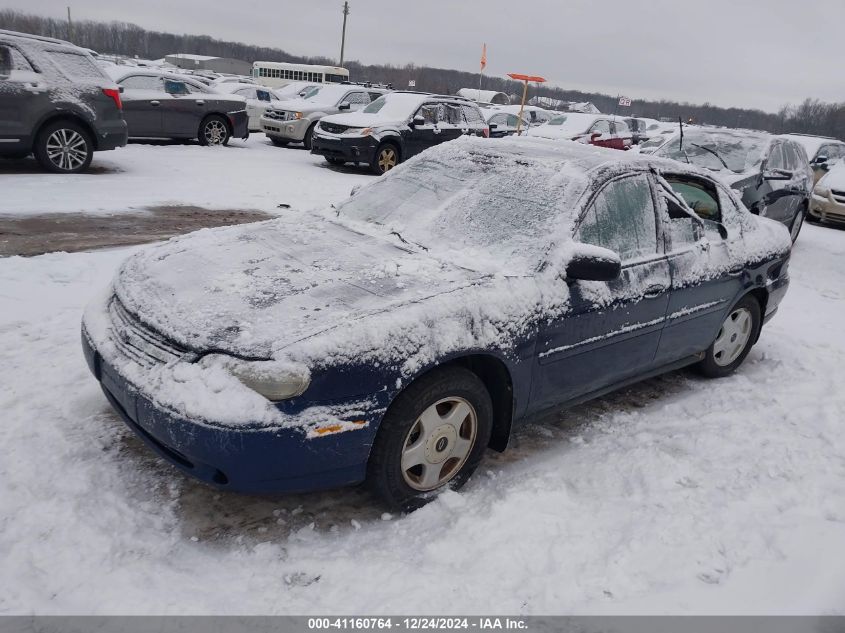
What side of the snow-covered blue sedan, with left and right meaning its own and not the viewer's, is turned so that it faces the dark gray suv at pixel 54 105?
right

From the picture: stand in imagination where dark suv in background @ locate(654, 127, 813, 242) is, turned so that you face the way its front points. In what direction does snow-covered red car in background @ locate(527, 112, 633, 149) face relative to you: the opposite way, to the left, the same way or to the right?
the same way

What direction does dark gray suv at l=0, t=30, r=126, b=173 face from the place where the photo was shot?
facing to the left of the viewer

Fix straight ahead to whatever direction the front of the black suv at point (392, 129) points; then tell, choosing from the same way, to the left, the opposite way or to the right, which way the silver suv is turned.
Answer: the same way

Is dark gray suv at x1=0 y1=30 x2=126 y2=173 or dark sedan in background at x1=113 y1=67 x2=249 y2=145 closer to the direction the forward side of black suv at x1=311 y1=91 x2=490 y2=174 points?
the dark gray suv

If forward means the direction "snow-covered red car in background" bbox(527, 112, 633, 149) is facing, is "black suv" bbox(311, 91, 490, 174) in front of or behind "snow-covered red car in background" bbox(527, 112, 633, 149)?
in front

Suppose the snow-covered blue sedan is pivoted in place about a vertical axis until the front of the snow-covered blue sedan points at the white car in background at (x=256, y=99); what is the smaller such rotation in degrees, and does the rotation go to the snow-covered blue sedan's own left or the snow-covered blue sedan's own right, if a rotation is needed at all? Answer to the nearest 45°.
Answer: approximately 135° to the snow-covered blue sedan's own right

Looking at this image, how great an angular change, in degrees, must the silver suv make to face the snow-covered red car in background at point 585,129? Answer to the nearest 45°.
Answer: approximately 135° to its left

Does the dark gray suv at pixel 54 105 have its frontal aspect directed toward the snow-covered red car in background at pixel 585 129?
no

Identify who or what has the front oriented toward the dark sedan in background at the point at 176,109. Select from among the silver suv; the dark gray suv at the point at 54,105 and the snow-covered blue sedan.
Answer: the silver suv

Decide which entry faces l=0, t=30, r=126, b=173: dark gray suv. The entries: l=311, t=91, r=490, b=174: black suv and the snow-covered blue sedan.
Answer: l=311, t=91, r=490, b=174: black suv

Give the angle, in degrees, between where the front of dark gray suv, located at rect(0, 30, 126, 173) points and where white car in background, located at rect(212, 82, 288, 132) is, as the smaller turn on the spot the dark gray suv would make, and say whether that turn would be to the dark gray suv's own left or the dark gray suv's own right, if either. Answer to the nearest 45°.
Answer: approximately 135° to the dark gray suv's own right

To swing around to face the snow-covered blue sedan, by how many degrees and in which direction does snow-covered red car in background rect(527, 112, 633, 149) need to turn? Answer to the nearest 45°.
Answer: approximately 45° to its left

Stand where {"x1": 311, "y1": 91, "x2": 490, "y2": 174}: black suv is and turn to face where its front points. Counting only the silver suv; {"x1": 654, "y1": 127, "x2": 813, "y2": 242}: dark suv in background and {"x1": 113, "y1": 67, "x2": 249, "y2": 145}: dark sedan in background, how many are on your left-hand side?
1

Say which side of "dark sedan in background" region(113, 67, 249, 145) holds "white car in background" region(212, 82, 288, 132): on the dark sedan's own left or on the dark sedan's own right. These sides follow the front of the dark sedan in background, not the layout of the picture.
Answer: on the dark sedan's own right

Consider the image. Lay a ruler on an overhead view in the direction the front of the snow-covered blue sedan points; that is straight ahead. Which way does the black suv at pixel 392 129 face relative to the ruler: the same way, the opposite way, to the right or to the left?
the same way

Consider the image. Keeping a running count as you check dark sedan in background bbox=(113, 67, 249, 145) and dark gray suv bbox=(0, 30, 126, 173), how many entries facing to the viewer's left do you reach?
2

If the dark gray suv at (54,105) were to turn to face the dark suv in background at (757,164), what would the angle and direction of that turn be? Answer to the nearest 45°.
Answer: approximately 135° to its left

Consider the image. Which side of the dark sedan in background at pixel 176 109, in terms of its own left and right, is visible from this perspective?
left
